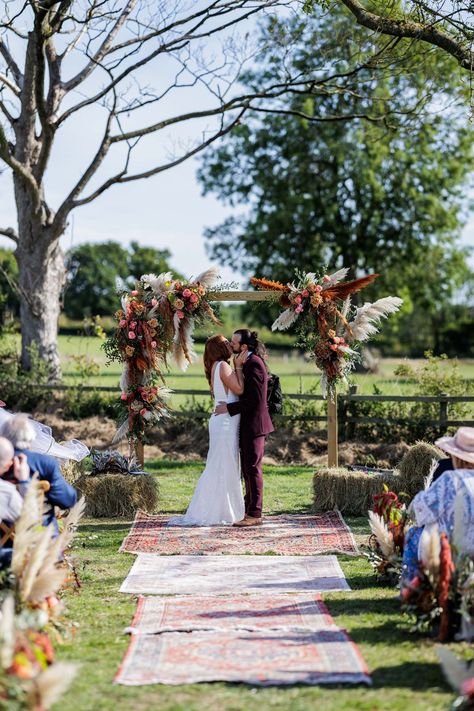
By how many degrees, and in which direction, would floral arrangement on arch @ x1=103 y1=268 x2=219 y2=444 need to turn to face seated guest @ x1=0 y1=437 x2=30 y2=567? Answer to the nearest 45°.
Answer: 0° — it already faces them

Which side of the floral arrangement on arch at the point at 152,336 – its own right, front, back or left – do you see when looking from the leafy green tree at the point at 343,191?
back

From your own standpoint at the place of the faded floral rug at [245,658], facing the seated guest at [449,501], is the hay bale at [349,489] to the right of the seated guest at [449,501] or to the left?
left

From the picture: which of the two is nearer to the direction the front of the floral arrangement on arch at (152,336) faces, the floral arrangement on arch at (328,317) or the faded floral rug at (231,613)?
the faded floral rug

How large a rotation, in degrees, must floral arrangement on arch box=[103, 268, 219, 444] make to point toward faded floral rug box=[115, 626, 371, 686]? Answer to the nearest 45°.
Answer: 0° — it already faces it

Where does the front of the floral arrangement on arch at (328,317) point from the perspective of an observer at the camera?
facing the viewer

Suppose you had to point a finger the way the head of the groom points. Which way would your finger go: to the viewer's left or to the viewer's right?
to the viewer's left

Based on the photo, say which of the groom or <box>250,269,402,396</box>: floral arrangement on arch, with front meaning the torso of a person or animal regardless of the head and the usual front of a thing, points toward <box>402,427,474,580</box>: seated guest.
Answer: the floral arrangement on arch

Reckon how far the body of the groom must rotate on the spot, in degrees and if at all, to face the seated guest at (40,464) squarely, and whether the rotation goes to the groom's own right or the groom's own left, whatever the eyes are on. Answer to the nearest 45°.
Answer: approximately 90° to the groom's own left

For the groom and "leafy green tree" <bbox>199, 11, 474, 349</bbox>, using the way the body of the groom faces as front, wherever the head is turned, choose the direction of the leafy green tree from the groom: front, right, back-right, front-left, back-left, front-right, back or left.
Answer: right

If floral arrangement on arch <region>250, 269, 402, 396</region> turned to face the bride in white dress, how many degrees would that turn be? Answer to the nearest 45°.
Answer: approximately 45° to its right

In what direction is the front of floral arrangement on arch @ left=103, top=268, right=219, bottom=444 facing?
toward the camera

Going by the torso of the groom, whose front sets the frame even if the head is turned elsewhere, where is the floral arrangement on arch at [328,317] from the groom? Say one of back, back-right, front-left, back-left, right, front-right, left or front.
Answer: back-right

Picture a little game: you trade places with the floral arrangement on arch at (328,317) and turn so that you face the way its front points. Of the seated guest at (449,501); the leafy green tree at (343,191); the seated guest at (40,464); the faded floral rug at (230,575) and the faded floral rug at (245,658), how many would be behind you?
1

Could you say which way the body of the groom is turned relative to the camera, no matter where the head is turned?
to the viewer's left

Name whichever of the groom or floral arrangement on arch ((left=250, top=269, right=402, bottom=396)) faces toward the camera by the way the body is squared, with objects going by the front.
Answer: the floral arrangement on arch

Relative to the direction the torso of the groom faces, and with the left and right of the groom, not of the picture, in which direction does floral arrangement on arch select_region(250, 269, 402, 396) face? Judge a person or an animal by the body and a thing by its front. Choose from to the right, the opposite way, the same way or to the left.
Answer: to the left

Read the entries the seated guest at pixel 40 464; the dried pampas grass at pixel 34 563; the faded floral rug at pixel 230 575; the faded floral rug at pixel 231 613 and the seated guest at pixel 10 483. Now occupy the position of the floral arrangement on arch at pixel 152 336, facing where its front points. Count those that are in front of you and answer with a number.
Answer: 5
